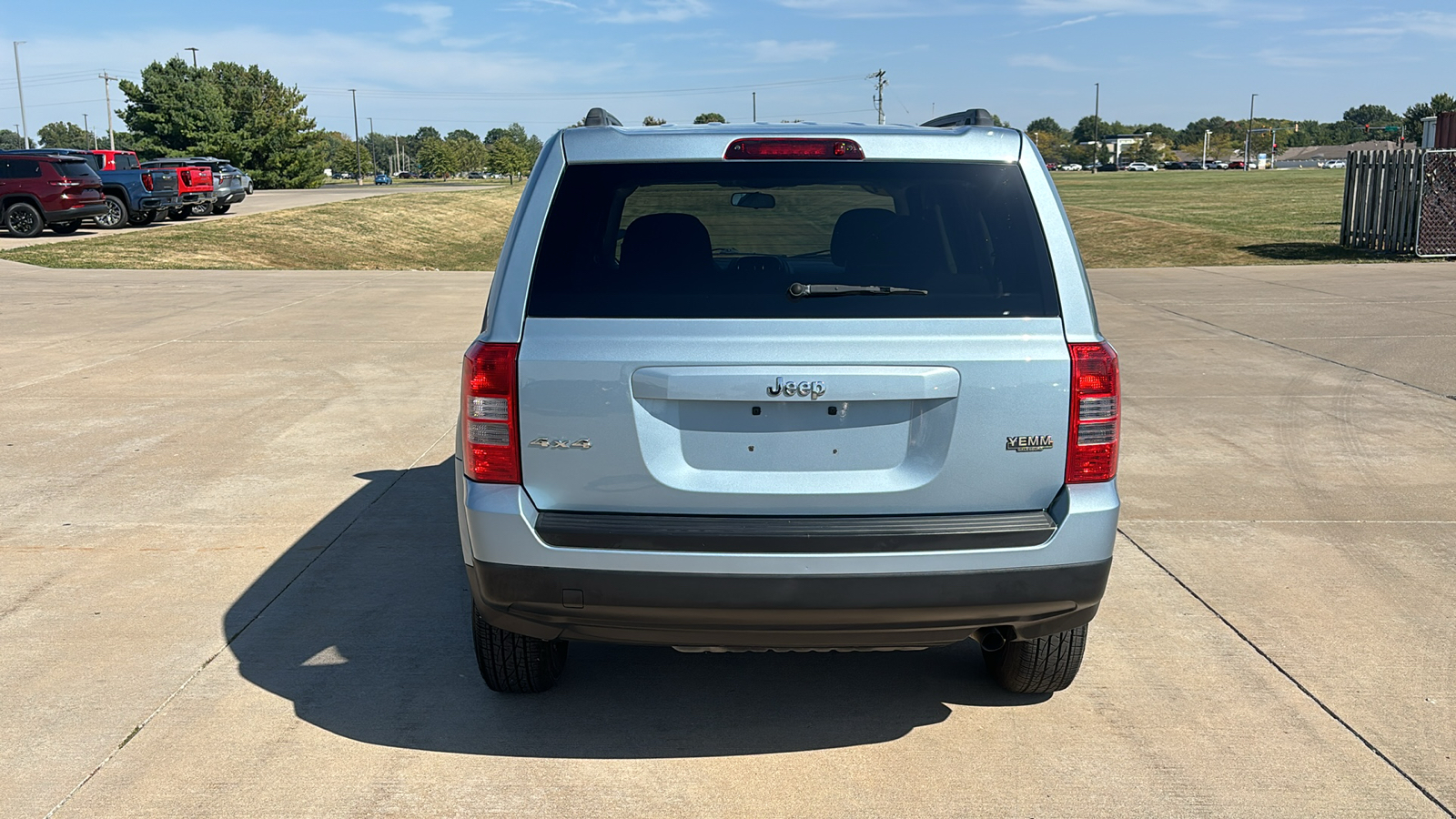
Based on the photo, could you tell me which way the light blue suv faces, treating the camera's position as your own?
facing away from the viewer

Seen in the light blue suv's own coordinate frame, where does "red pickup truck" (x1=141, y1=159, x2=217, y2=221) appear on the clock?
The red pickup truck is roughly at 11 o'clock from the light blue suv.

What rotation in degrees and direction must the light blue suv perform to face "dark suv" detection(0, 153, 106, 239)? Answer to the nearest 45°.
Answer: approximately 45° to its left

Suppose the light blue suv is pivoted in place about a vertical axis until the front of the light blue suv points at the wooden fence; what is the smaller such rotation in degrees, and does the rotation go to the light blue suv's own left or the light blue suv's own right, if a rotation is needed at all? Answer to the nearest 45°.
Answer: approximately 45° to the light blue suv's own right
